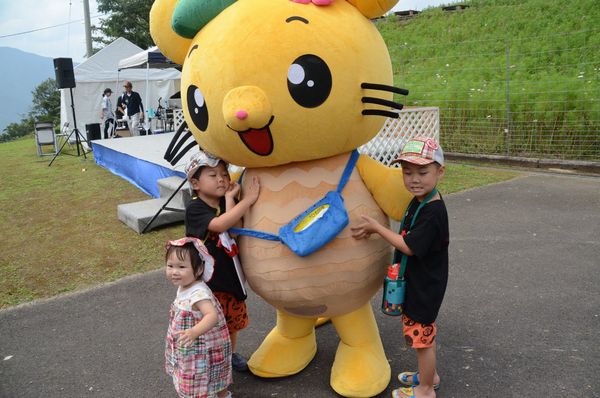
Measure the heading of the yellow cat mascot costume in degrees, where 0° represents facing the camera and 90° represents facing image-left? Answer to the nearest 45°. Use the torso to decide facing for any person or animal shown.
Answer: approximately 45°

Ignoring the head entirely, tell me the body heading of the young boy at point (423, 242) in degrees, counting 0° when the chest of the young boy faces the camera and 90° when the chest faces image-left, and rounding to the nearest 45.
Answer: approximately 90°

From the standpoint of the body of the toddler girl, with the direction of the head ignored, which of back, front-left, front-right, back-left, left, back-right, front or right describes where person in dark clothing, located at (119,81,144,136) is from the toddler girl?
back-right

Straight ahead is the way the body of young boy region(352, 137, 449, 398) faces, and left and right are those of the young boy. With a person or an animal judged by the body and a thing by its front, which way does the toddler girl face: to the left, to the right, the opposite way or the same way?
to the left

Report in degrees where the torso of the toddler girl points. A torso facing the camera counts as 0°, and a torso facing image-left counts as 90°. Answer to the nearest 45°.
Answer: approximately 45°
